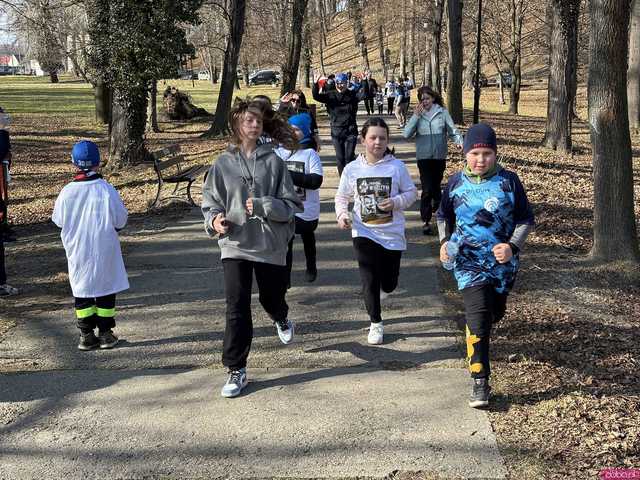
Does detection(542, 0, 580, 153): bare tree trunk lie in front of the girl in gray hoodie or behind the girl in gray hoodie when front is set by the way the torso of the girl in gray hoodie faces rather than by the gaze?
behind

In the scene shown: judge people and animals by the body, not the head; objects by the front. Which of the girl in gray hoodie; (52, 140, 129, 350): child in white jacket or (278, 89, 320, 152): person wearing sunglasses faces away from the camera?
the child in white jacket

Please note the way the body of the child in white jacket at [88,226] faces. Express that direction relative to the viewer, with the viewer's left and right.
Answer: facing away from the viewer

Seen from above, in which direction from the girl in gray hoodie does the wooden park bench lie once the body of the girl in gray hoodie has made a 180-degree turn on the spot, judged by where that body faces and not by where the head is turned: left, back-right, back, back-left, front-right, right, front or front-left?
front

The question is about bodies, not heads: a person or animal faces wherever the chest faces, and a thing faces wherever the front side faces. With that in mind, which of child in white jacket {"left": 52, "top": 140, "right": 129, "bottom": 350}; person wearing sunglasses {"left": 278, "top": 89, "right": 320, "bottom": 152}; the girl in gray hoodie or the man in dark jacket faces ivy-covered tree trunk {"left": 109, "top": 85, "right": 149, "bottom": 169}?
the child in white jacket

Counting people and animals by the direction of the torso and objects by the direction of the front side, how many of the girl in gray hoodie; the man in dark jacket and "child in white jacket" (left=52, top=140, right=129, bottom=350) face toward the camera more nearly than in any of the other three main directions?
2
